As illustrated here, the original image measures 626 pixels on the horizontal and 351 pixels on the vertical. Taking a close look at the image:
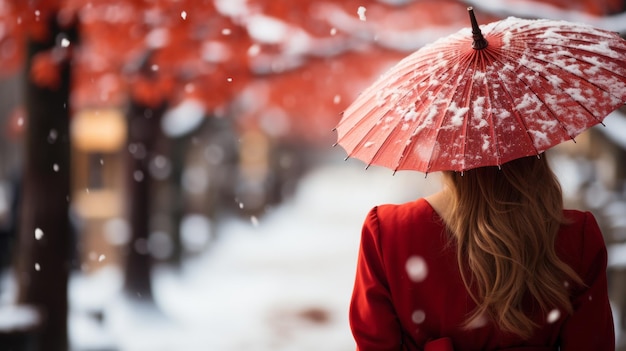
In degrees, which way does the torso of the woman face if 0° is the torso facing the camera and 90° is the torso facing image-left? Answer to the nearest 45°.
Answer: approximately 180°

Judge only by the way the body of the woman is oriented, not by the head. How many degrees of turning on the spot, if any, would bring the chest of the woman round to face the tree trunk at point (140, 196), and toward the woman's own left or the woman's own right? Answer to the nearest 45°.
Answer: approximately 45° to the woman's own left

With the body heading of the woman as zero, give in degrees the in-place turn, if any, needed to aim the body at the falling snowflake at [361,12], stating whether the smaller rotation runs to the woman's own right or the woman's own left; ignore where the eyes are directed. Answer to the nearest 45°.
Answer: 0° — they already face it

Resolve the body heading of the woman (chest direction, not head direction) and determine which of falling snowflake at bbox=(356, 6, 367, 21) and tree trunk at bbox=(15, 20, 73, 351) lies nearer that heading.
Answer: the falling snowflake

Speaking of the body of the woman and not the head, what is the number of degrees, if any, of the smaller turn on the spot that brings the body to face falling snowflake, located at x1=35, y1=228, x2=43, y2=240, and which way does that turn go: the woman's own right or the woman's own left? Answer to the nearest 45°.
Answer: approximately 45° to the woman's own left

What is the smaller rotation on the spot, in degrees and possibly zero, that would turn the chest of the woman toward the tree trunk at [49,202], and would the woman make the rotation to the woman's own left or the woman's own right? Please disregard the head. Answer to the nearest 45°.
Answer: approximately 45° to the woman's own left

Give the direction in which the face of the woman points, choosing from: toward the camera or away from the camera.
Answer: away from the camera
